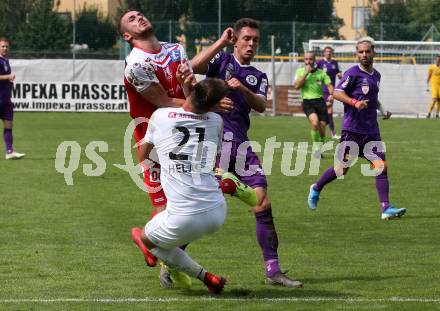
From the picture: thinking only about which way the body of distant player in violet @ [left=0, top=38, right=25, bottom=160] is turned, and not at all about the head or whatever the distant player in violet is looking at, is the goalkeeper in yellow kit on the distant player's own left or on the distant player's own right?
on the distant player's own left

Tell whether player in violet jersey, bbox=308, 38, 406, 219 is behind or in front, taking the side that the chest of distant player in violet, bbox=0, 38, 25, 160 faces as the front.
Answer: in front

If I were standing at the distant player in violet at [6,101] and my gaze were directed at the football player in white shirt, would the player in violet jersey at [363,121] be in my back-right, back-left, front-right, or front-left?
front-left

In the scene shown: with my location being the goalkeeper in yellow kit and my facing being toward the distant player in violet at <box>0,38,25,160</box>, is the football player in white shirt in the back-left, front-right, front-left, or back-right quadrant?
front-left

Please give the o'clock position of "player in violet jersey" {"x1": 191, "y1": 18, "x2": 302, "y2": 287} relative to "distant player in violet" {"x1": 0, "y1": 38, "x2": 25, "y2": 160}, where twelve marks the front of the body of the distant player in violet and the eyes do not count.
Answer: The player in violet jersey is roughly at 1 o'clock from the distant player in violet.

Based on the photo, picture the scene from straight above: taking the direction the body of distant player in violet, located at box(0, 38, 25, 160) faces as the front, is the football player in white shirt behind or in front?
in front

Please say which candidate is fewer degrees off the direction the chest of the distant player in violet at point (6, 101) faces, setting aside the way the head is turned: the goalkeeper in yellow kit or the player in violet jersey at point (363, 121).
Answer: the player in violet jersey

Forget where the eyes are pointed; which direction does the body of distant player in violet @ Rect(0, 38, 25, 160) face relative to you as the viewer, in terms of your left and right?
facing the viewer and to the right of the viewer
